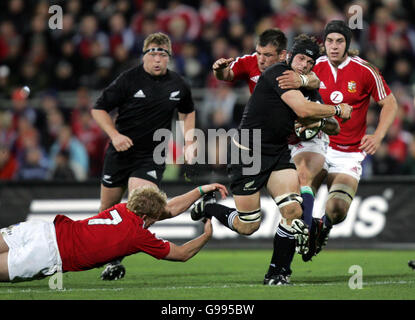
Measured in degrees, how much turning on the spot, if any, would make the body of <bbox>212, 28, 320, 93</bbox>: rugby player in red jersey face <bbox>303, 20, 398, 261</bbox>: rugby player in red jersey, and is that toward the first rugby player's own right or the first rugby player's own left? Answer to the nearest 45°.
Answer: approximately 135° to the first rugby player's own left

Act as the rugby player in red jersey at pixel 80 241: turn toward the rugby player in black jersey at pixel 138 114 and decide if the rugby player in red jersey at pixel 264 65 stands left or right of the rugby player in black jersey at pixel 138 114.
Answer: right

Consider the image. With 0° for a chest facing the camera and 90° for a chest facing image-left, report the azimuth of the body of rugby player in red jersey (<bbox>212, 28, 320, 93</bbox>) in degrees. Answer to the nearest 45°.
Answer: approximately 0°
